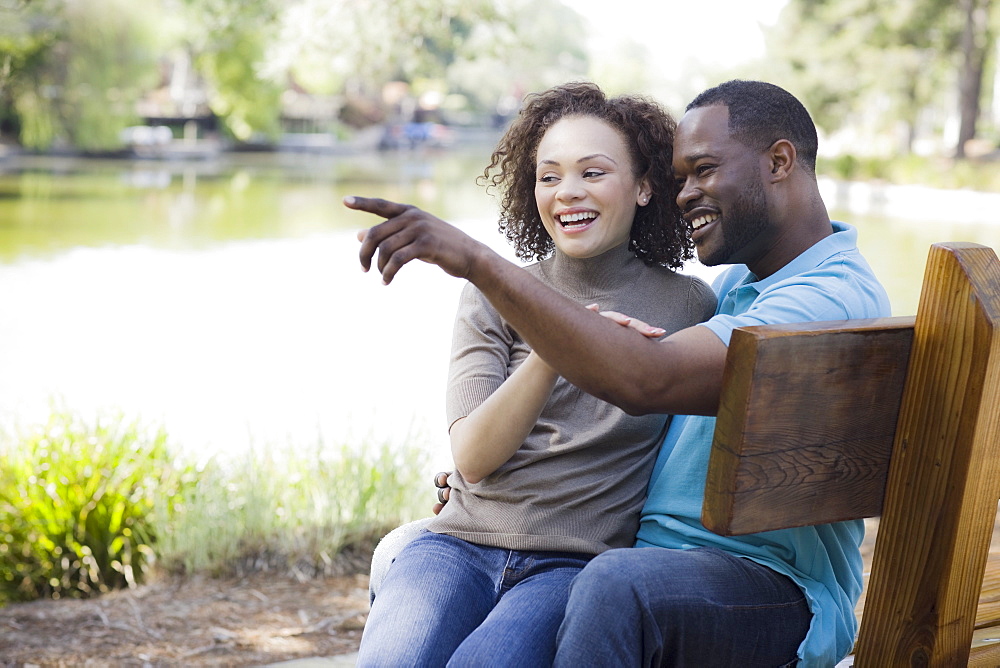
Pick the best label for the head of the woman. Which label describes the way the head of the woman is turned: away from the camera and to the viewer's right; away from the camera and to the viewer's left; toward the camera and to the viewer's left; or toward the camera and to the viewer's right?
toward the camera and to the viewer's left

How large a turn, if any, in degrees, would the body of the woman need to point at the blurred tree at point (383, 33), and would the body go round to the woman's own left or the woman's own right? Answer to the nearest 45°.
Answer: approximately 135° to the woman's own right

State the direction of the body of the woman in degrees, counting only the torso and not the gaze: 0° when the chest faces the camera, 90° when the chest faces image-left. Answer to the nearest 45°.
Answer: approximately 45°

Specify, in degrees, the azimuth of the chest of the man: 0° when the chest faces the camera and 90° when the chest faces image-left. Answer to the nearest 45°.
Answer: approximately 90°

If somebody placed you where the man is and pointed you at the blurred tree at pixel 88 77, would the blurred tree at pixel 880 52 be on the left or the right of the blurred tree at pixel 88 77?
right

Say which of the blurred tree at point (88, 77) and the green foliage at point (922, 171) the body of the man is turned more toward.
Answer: the blurred tree

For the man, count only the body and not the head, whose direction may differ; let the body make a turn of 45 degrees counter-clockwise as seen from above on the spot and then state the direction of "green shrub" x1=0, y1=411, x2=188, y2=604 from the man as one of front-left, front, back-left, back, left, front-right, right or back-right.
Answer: right

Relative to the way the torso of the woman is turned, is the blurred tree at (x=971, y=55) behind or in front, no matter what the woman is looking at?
behind

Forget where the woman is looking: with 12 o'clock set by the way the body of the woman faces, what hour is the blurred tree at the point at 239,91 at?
The blurred tree is roughly at 4 o'clock from the woman.

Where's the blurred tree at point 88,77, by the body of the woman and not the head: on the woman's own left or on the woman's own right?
on the woman's own right
